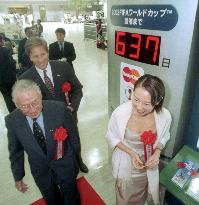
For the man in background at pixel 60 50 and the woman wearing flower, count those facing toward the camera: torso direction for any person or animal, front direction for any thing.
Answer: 2

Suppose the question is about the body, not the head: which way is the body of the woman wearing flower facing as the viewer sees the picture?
toward the camera

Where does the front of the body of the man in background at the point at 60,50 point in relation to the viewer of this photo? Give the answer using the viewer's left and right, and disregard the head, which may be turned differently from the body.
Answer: facing the viewer

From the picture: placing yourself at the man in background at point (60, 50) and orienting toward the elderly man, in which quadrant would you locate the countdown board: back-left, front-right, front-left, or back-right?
front-left

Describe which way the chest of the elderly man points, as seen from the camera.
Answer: toward the camera

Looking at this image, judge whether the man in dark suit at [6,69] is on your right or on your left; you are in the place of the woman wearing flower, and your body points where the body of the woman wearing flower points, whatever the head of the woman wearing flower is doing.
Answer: on your right

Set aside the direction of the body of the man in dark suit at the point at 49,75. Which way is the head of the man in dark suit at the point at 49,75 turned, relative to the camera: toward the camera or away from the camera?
toward the camera

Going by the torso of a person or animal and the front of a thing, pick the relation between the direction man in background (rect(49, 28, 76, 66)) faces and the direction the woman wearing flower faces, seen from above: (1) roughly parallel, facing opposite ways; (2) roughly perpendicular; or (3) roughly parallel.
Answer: roughly parallel

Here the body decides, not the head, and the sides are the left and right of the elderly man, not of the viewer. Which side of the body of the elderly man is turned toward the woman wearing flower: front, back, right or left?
left

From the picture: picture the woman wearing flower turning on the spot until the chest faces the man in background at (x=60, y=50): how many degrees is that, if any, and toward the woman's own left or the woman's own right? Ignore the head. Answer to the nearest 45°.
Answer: approximately 135° to the woman's own right

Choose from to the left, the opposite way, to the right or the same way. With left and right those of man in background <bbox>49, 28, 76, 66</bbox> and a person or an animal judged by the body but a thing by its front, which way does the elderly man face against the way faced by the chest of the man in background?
the same way

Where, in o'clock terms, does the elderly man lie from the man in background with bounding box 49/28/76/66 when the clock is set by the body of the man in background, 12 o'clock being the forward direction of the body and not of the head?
The elderly man is roughly at 12 o'clock from the man in background.

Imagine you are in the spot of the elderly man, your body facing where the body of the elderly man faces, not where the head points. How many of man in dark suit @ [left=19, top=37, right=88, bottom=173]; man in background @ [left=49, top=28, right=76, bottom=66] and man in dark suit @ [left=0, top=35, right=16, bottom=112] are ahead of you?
0

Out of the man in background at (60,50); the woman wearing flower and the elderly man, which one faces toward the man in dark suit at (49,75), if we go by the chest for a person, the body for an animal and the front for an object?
the man in background

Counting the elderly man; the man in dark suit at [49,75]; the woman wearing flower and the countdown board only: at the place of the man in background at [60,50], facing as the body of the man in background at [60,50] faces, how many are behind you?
0

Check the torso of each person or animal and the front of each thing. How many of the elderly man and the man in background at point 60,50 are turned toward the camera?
2

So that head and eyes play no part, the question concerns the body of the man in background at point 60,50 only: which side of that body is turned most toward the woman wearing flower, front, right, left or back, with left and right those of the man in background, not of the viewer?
front

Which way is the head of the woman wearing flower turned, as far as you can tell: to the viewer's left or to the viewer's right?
to the viewer's left
